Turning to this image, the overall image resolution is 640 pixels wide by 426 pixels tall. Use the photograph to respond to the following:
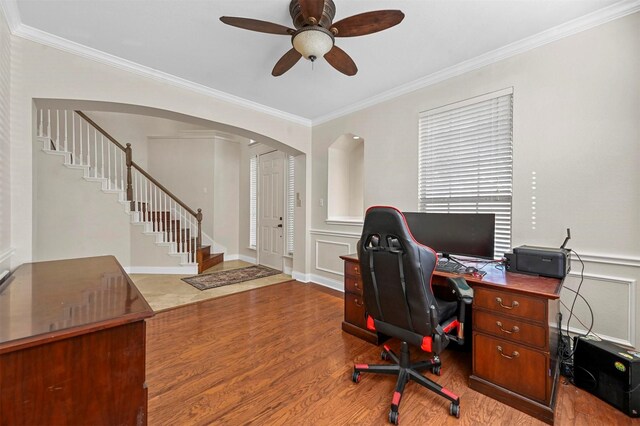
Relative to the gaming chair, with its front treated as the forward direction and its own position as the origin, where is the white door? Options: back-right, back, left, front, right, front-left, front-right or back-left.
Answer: left

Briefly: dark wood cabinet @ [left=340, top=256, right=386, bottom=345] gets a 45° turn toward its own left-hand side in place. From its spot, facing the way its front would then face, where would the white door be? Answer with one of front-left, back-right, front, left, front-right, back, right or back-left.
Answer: back-right

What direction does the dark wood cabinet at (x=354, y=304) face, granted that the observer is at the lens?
facing the viewer and to the left of the viewer

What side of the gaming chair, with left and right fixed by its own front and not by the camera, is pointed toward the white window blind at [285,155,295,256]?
left

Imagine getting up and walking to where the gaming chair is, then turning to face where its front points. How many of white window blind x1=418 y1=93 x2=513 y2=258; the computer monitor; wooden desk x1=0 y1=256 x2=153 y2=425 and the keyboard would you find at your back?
1

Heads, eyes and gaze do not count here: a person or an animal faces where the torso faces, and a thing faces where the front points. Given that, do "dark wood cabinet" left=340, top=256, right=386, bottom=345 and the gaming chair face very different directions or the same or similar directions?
very different directions

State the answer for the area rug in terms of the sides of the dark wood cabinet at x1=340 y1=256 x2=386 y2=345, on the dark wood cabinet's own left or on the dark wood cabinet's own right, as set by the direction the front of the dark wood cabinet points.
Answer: on the dark wood cabinet's own right

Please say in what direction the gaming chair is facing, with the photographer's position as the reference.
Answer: facing away from the viewer and to the right of the viewer

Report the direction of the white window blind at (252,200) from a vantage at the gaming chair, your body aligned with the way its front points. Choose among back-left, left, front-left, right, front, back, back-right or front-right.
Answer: left

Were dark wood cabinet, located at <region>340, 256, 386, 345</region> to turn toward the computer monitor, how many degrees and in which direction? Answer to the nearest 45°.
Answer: approximately 135° to its left

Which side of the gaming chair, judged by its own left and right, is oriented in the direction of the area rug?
left

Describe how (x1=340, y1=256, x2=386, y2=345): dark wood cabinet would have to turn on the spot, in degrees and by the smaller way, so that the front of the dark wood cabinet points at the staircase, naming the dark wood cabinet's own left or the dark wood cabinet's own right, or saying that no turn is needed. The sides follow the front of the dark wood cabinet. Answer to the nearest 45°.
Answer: approximately 45° to the dark wood cabinet's own right

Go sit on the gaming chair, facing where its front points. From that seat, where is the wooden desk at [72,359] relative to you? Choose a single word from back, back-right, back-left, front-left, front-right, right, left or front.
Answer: back
